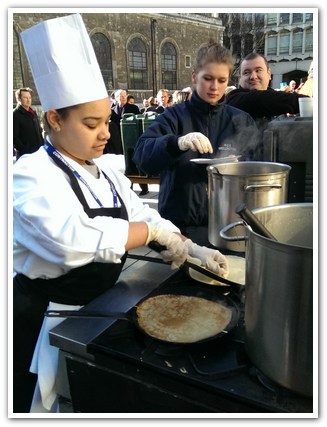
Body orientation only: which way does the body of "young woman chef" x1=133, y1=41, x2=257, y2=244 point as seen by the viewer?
toward the camera

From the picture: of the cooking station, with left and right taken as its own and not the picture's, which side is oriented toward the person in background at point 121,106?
right

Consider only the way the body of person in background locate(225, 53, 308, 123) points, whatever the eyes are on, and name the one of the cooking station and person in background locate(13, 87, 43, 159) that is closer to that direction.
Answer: the cooking station

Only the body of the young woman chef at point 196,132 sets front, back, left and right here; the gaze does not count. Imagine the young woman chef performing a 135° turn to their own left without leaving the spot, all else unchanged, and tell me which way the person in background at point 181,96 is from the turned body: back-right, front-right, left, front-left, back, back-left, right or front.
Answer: front-left

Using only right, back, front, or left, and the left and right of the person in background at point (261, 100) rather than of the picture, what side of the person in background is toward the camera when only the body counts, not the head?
front

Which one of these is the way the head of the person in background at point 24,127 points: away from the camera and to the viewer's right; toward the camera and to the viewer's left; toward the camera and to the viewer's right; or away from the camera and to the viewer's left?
toward the camera and to the viewer's right

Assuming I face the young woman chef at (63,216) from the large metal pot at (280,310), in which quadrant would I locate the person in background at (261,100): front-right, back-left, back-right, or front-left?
front-right

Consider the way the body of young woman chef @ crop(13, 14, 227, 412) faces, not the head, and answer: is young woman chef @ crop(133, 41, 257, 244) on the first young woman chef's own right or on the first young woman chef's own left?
on the first young woman chef's own left

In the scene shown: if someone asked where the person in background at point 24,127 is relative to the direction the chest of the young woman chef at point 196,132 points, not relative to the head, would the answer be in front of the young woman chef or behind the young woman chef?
behind

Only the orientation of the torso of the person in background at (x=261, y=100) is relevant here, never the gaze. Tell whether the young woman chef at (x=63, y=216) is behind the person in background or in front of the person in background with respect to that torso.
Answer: in front

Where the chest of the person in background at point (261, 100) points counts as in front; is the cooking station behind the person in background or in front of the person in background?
in front
